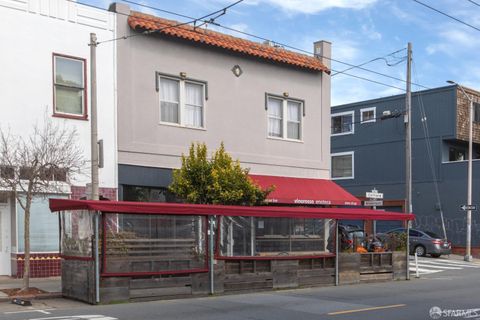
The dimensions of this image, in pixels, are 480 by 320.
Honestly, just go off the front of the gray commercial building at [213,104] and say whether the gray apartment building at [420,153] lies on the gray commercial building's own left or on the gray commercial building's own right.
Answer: on the gray commercial building's own left

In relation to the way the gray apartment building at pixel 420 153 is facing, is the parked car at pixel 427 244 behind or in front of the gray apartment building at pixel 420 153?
in front

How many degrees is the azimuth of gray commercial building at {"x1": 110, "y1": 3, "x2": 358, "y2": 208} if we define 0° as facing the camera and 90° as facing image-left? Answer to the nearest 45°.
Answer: approximately 315°
